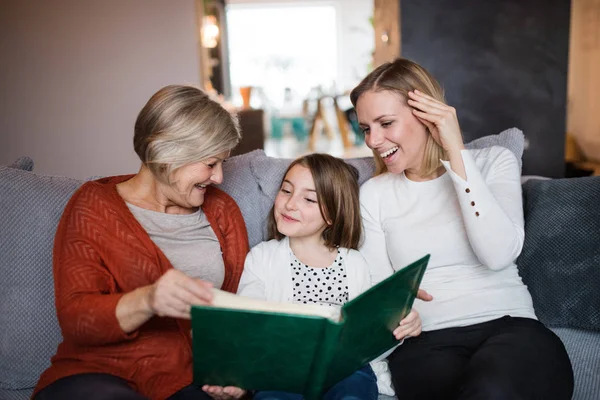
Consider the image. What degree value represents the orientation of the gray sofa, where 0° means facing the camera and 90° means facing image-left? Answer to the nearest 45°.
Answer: approximately 0°

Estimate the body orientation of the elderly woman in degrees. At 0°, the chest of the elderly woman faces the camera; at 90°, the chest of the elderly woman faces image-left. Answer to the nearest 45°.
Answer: approximately 315°
